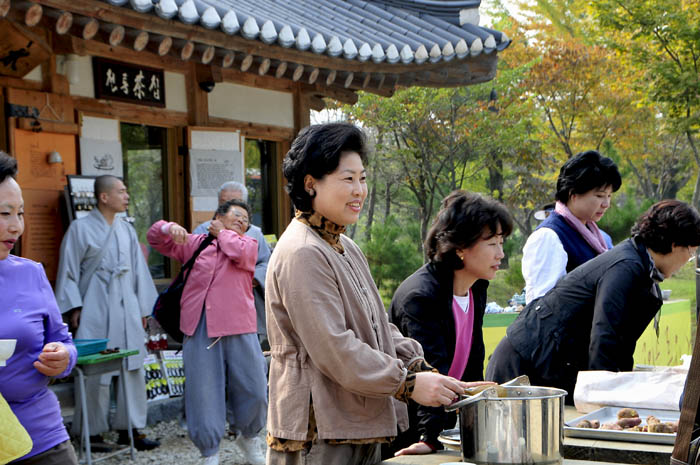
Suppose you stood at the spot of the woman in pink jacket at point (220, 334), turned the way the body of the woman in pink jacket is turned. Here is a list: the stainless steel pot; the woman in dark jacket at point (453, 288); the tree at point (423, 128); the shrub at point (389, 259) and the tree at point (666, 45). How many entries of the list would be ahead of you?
2

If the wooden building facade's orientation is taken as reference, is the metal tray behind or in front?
in front

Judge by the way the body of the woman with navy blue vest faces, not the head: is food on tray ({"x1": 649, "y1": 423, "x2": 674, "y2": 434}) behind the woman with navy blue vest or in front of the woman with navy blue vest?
in front

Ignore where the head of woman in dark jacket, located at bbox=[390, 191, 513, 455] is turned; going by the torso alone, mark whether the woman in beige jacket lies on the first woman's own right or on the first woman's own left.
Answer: on the first woman's own right

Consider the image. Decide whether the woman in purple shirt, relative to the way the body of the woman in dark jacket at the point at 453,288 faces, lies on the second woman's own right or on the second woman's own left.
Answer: on the second woman's own right

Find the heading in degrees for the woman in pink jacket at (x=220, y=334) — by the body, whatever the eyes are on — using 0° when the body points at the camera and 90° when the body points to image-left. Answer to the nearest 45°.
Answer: approximately 0°

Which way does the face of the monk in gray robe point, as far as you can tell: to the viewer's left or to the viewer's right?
to the viewer's right

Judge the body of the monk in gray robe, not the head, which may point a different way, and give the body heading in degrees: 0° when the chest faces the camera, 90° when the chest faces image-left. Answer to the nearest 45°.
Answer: approximately 315°

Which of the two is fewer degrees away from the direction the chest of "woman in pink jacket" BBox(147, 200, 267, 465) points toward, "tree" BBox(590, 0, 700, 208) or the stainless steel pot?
the stainless steel pot

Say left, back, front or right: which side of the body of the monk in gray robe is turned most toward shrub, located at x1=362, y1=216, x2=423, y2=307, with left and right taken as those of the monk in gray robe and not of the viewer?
left
